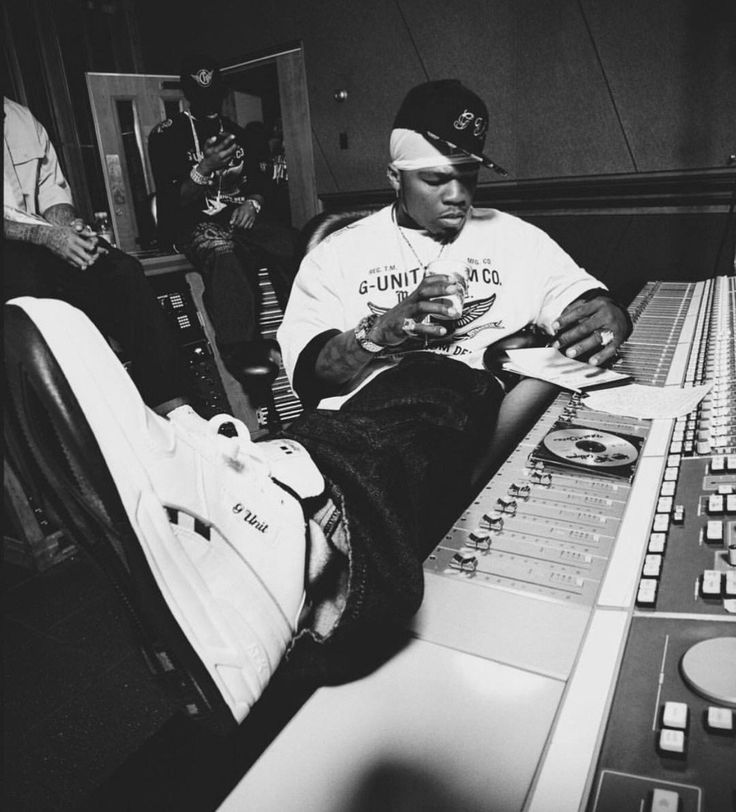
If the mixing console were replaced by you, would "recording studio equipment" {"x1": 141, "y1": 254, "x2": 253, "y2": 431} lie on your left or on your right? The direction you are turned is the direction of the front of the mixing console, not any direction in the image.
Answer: on your right

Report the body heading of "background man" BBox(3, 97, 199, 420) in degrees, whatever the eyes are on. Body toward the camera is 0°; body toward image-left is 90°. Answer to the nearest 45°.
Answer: approximately 315°

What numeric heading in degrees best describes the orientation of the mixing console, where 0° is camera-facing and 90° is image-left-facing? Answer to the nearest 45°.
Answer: approximately 90°

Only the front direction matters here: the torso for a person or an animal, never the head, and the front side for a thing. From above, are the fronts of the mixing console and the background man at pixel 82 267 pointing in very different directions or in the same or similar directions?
very different directions

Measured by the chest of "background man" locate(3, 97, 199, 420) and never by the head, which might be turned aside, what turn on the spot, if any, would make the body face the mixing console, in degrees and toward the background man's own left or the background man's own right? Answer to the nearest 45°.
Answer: approximately 45° to the background man's own right

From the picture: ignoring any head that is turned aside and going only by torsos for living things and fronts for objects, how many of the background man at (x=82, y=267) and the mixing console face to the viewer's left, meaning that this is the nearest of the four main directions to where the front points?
1
